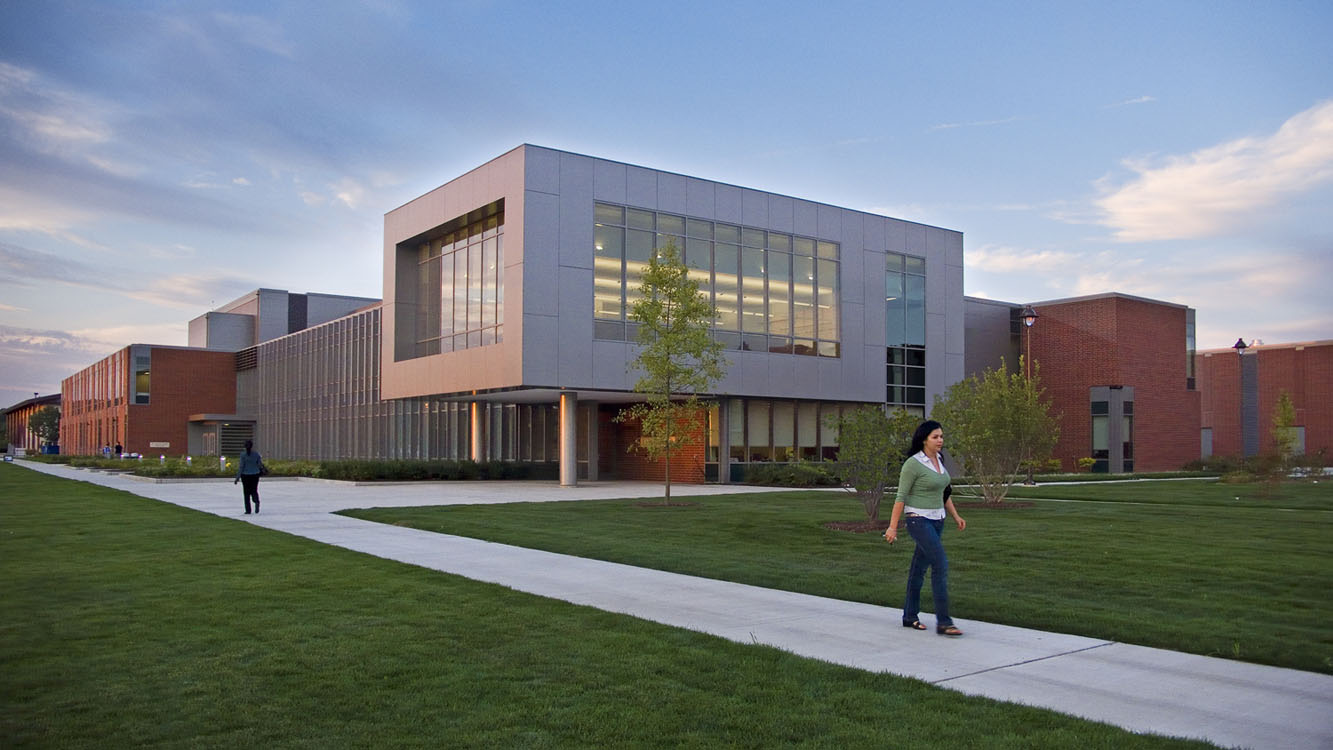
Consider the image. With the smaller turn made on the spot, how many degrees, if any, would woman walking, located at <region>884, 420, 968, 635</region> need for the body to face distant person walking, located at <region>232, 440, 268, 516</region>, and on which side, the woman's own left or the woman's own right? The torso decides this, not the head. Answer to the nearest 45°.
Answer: approximately 180°

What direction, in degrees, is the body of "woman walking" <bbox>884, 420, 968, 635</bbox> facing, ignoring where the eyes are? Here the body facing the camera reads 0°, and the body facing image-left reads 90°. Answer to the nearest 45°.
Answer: approximately 315°

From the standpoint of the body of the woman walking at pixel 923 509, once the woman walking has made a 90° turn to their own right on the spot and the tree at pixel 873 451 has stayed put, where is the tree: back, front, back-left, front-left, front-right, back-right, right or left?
back-right

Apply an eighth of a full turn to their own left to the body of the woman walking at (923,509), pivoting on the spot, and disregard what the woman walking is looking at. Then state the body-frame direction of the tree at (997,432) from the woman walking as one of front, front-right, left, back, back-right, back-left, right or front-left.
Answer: left

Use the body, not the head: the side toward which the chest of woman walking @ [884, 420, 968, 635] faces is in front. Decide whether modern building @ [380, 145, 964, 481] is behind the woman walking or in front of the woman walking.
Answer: behind

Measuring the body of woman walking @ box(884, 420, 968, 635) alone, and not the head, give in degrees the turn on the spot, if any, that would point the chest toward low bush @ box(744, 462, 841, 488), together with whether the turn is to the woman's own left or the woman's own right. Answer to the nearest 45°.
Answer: approximately 135° to the woman's own left
